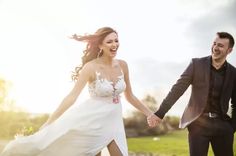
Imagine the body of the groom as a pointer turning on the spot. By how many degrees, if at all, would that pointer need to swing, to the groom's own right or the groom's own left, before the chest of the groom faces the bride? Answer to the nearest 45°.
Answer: approximately 90° to the groom's own right

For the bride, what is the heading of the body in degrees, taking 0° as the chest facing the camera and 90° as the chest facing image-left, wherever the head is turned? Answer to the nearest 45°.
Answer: approximately 315°

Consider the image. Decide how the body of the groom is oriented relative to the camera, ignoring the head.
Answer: toward the camera

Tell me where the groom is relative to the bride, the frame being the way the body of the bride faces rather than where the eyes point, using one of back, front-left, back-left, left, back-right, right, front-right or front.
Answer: front-left

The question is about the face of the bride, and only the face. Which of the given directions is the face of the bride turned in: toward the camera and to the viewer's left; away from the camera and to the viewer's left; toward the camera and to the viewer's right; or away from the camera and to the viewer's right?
toward the camera and to the viewer's right

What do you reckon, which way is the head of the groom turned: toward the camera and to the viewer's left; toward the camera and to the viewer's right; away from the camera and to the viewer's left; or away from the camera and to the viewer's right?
toward the camera and to the viewer's left
